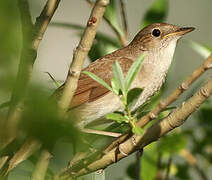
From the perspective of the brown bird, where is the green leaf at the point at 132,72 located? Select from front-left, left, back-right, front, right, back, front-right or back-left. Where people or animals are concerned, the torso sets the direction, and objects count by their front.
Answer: right

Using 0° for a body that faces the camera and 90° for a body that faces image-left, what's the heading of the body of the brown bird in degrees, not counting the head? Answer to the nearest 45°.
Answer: approximately 270°
